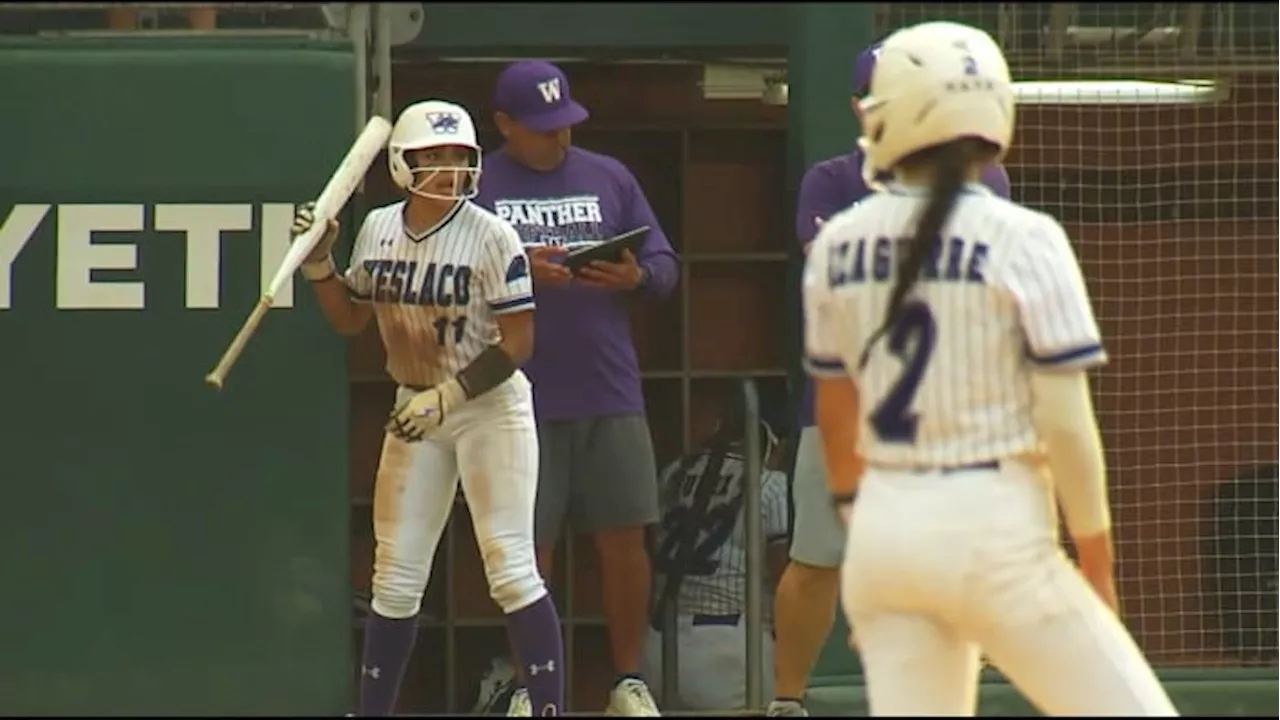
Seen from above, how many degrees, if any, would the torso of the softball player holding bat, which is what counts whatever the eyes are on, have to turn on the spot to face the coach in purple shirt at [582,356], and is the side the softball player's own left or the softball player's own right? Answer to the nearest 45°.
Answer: approximately 135° to the softball player's own left

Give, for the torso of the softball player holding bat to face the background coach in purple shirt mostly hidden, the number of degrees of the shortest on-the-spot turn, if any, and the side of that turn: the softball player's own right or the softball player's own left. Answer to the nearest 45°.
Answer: approximately 90° to the softball player's own left

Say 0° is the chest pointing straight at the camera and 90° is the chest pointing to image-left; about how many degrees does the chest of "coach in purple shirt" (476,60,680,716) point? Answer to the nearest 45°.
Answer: approximately 0°

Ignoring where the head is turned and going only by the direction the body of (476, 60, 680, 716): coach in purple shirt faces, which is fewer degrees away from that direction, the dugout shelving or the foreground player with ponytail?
the foreground player with ponytail

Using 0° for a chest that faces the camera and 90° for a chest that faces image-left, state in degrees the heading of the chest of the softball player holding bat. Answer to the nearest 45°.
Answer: approximately 0°

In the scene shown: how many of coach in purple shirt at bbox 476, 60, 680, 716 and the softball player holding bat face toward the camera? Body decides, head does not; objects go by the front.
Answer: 2
